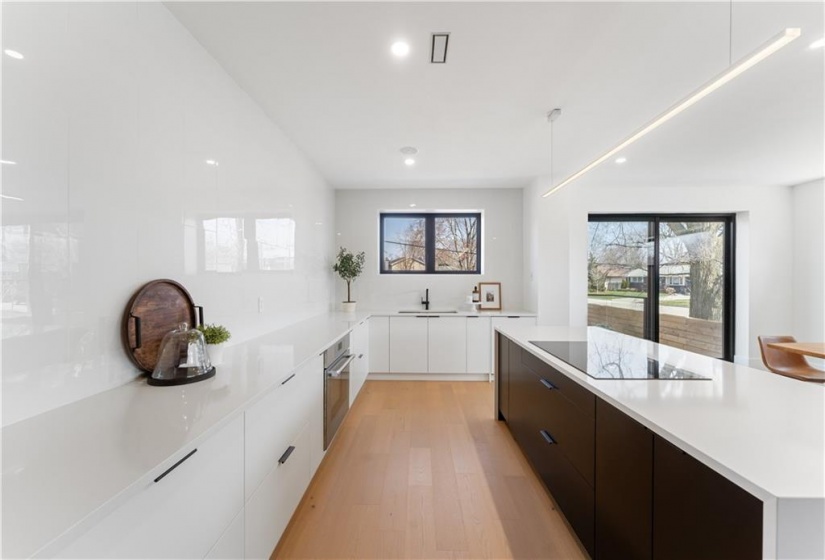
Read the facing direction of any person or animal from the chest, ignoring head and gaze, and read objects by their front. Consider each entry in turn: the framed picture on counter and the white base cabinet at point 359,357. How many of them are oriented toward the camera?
1

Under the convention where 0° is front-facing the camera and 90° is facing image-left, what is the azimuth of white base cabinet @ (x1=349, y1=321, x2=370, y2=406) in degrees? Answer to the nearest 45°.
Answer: approximately 270°

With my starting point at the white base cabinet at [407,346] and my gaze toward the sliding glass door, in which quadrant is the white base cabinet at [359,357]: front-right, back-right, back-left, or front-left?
back-right

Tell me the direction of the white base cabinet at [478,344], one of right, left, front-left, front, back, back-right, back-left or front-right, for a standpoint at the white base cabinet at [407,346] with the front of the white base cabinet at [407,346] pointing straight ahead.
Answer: left

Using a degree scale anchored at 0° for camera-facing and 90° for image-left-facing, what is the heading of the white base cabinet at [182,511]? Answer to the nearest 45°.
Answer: approximately 315°

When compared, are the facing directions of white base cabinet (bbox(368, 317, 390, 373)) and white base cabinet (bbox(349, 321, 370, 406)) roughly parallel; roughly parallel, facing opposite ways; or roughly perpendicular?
roughly perpendicular

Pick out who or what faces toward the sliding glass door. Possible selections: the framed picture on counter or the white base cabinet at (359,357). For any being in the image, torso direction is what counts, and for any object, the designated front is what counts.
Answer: the white base cabinet

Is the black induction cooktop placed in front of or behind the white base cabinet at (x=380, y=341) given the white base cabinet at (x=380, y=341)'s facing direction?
in front

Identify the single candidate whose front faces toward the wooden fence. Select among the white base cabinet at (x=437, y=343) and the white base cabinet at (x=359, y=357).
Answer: the white base cabinet at (x=359, y=357)

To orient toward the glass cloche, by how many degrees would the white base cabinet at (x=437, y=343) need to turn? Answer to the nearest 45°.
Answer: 0° — it already faces it

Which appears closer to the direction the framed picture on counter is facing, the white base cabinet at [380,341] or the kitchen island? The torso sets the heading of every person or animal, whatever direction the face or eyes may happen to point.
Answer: the kitchen island
